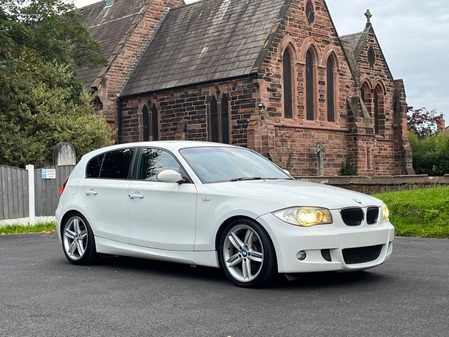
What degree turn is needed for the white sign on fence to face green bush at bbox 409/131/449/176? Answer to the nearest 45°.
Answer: approximately 135° to its left

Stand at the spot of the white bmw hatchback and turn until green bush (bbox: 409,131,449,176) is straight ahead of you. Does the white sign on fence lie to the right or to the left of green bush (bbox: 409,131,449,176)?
left

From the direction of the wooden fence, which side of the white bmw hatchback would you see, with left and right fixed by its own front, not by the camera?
back

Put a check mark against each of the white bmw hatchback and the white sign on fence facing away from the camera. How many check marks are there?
0

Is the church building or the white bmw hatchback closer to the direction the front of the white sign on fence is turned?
the white bmw hatchback

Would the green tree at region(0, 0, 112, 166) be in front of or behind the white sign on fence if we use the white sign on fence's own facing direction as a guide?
behind

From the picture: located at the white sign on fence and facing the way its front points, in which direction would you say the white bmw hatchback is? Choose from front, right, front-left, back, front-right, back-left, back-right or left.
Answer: front

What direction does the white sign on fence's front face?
toward the camera

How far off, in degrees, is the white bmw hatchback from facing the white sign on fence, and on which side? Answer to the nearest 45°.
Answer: approximately 180°

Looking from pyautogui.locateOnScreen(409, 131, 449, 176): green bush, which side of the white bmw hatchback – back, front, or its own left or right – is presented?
left

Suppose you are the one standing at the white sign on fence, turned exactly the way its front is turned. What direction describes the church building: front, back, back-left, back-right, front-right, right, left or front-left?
back-left

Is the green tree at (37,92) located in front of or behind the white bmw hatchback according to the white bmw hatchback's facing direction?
behind

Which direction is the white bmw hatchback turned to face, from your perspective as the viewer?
facing the viewer and to the right of the viewer
